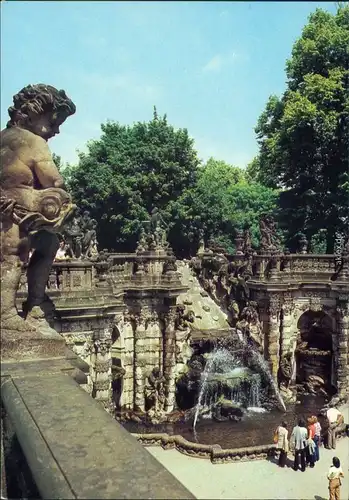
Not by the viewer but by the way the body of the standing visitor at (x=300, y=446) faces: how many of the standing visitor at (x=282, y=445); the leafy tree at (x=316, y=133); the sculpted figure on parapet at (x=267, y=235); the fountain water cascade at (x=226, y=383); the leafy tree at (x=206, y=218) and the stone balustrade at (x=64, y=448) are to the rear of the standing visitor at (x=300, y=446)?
1

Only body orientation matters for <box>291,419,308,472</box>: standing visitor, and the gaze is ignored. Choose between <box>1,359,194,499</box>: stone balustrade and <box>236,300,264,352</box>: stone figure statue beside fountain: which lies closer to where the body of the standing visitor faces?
the stone figure statue beside fountain

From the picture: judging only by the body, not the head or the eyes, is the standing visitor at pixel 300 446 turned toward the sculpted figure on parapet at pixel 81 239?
no

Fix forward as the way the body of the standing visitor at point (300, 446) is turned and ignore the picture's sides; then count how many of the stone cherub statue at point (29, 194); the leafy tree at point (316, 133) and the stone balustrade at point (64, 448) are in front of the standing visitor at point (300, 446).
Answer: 1

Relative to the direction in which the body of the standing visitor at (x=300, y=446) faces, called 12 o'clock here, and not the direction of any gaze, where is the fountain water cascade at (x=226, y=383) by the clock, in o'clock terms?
The fountain water cascade is roughly at 11 o'clock from the standing visitor.

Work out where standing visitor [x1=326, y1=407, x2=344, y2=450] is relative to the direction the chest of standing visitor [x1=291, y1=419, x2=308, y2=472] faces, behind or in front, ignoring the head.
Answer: in front

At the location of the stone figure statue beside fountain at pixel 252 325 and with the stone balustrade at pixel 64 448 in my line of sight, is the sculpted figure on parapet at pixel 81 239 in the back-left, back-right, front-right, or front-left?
front-right

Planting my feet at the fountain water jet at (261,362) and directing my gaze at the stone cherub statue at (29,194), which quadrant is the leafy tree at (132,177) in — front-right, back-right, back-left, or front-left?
back-right

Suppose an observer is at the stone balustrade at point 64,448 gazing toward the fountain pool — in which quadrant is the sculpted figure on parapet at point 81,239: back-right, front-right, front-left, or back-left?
front-left

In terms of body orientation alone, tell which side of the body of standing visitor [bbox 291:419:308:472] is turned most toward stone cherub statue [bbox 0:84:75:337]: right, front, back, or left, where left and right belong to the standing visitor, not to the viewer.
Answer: back

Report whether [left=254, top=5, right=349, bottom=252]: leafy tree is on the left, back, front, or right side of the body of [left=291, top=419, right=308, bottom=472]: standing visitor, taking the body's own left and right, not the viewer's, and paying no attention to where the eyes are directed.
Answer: front

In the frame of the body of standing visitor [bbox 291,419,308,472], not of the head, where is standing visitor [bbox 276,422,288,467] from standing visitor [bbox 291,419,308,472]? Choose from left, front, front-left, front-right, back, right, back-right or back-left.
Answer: front-left

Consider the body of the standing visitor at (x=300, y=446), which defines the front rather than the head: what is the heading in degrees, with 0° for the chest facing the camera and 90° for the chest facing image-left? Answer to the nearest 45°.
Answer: approximately 180°

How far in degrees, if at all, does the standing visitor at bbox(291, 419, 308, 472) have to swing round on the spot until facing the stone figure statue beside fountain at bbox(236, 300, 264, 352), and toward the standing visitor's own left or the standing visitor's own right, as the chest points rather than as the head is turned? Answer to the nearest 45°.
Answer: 0° — they already face it

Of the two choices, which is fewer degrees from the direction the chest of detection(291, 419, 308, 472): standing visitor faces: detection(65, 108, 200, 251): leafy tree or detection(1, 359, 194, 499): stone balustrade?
the leafy tree

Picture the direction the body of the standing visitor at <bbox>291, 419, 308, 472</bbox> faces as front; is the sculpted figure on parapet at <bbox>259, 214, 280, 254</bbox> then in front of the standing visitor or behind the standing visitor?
in front

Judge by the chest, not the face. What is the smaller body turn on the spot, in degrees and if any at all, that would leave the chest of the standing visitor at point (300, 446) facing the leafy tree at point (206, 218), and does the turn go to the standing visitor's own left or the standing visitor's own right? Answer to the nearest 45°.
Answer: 0° — they already face it

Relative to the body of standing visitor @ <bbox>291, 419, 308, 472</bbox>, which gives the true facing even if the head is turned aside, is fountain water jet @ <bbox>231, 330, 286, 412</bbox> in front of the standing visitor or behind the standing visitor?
in front

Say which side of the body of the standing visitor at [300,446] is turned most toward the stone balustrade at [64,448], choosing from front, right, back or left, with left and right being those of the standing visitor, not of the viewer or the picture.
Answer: back
